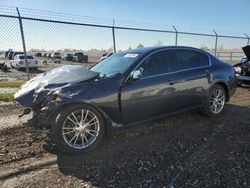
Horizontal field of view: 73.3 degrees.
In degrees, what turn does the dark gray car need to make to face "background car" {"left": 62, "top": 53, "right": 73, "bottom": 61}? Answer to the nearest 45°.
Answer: approximately 135° to its right

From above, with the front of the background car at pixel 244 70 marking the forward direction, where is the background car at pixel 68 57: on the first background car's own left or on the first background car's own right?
on the first background car's own right

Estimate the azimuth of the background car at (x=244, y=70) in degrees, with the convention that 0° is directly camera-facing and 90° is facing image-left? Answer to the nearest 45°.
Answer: approximately 45°

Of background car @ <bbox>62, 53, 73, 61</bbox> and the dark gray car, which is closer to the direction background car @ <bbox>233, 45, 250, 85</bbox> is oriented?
the dark gray car

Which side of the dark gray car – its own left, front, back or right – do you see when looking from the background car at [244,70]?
back

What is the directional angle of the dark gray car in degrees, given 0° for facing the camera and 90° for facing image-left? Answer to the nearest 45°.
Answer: approximately 45°
